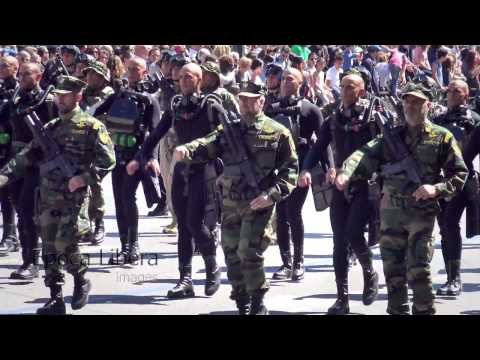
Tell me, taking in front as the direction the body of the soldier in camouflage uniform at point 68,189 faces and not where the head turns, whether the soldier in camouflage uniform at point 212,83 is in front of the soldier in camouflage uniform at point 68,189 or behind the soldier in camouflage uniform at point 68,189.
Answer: behind

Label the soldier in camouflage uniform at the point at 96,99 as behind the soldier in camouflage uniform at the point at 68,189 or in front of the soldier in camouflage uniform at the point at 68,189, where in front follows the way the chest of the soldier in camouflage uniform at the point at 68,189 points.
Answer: behind

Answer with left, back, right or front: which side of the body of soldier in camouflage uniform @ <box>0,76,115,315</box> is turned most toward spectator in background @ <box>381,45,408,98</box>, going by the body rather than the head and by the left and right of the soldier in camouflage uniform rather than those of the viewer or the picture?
back

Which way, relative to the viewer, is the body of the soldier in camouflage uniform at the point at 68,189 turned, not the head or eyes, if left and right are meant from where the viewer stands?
facing the viewer and to the left of the viewer

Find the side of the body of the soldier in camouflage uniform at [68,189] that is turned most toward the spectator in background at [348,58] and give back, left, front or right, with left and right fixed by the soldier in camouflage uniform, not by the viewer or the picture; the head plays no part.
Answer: back

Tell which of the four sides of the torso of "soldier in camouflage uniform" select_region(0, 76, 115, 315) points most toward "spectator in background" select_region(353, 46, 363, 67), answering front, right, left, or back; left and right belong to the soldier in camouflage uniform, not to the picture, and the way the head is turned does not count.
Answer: back

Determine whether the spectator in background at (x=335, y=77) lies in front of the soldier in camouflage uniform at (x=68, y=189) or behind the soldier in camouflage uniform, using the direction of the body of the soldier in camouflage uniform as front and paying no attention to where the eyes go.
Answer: behind

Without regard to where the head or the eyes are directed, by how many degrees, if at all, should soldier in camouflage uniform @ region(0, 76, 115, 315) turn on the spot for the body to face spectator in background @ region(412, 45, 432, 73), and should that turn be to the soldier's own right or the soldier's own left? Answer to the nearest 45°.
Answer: approximately 180°

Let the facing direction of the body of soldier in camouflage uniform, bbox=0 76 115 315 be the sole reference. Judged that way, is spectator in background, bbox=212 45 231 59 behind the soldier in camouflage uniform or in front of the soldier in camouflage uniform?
behind
